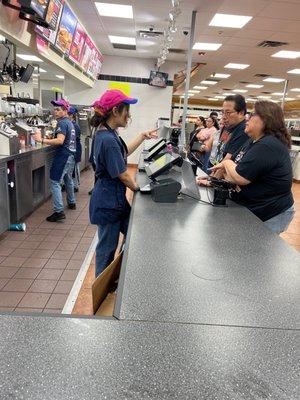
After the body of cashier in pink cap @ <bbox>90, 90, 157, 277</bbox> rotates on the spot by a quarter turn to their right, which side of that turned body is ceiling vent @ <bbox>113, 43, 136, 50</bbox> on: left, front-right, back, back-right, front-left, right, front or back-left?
back

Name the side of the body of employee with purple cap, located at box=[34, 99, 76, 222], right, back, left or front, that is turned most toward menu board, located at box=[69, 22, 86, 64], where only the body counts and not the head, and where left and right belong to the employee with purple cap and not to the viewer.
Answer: right

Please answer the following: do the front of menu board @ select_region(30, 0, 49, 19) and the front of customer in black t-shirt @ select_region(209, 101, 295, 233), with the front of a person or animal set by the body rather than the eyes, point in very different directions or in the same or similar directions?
very different directions

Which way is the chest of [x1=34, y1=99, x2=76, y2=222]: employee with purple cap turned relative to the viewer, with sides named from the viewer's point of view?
facing to the left of the viewer

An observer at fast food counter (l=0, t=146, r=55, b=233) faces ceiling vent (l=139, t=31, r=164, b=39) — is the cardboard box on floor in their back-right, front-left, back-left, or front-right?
back-right

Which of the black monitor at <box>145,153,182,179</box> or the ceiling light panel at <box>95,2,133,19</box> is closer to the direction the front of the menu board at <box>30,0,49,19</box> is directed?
the black monitor

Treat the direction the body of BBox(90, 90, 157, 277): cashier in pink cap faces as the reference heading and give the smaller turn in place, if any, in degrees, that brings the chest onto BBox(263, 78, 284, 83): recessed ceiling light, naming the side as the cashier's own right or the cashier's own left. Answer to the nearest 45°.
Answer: approximately 45° to the cashier's own left

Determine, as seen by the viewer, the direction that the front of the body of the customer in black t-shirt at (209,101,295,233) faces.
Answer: to the viewer's left

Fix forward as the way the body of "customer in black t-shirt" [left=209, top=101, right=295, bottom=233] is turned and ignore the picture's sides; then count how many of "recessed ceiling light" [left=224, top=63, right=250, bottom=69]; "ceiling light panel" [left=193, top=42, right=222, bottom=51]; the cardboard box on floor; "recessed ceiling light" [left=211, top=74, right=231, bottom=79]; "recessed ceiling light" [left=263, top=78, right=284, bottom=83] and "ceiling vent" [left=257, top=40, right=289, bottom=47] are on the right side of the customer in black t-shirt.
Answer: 5

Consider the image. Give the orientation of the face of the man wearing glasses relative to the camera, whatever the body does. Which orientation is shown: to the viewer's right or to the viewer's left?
to the viewer's left

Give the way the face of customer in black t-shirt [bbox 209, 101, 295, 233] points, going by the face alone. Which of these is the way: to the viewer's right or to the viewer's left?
to the viewer's left

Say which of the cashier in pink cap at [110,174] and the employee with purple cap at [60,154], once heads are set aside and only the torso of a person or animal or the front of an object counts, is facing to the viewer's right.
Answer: the cashier in pink cap

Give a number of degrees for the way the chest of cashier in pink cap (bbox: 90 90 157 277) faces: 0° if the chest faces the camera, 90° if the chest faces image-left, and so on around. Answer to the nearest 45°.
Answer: approximately 270°

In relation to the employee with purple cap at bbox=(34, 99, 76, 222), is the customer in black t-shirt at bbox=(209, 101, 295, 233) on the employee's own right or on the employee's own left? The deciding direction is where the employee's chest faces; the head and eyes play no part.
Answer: on the employee's own left

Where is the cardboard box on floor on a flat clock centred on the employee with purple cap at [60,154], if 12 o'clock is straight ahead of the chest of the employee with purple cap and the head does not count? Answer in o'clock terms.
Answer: The cardboard box on floor is roughly at 9 o'clock from the employee with purple cap.

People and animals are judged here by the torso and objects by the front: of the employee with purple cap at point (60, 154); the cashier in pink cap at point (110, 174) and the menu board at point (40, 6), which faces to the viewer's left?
the employee with purple cap

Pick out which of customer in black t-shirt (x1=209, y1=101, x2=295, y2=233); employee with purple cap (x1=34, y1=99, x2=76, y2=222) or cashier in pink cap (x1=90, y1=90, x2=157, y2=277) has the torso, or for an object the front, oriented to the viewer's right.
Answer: the cashier in pink cap

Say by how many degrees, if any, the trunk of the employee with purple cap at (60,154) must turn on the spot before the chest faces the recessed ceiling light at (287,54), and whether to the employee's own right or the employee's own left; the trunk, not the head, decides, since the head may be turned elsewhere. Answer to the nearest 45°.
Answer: approximately 135° to the employee's own right
